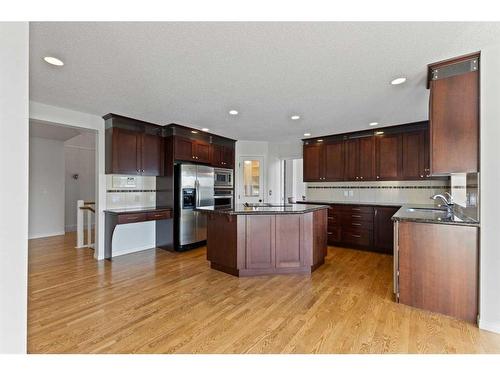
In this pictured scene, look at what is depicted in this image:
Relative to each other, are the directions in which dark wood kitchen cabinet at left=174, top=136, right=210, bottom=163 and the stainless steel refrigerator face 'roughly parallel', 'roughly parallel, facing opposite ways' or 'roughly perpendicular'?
roughly parallel

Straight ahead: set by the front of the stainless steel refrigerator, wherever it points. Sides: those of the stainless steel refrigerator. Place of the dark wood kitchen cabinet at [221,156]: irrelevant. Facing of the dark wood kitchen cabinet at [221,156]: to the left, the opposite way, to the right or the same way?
the same way

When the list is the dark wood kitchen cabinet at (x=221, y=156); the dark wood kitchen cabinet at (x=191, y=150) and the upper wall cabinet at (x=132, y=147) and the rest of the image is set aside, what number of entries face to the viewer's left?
0

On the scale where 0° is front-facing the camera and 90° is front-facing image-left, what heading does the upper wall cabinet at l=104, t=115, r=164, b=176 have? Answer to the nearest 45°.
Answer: approximately 315°

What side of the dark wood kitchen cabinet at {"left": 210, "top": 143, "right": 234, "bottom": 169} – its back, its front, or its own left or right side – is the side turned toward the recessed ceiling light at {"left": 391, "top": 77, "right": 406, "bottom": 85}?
front

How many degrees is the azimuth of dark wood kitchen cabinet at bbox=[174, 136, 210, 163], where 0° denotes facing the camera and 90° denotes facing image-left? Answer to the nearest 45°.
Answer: approximately 315°

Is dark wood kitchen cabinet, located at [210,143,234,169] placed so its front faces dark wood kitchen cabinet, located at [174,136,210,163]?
no

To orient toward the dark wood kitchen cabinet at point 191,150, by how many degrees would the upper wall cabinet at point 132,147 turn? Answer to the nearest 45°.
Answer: approximately 45° to its left

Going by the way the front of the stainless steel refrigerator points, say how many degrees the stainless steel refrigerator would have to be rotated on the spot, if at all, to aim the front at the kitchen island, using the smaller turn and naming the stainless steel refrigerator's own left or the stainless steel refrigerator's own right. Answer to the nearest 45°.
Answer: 0° — it already faces it

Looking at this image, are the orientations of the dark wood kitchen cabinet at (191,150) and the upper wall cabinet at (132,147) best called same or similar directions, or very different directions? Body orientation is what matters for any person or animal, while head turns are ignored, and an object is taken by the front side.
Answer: same or similar directions

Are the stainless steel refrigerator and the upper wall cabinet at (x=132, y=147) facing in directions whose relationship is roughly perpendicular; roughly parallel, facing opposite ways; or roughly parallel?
roughly parallel

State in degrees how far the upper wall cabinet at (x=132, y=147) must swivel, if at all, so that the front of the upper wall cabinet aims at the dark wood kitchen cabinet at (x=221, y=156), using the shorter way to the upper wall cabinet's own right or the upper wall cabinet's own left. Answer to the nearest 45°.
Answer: approximately 45° to the upper wall cabinet's own left

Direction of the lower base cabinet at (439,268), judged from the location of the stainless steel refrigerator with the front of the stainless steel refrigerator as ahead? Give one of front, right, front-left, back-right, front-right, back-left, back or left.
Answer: front
